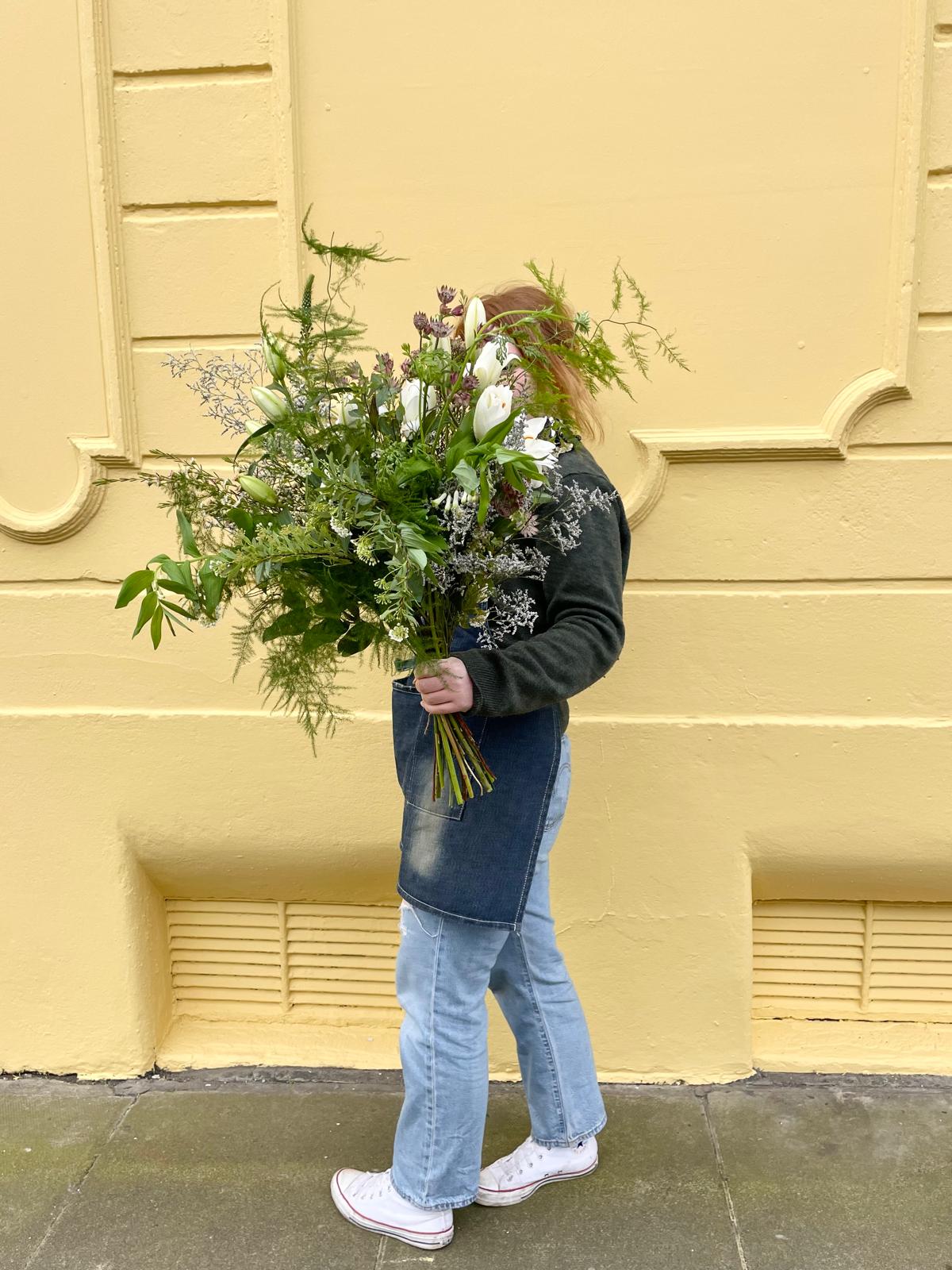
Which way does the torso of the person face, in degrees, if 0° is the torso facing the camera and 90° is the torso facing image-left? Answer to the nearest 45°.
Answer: approximately 90°
